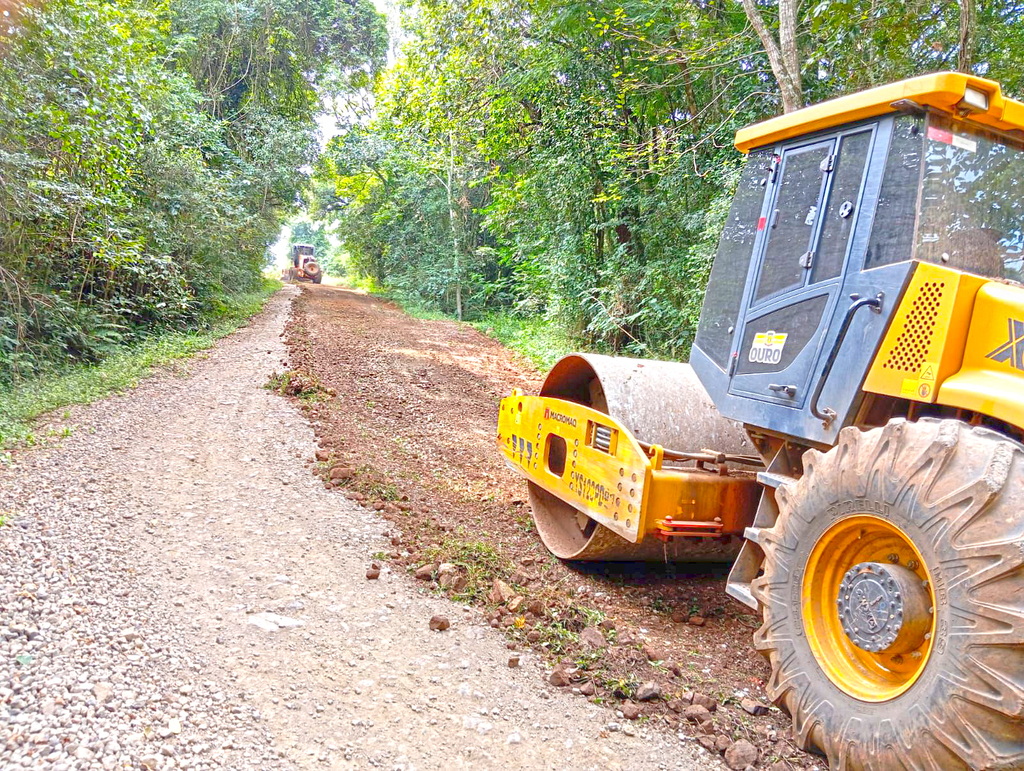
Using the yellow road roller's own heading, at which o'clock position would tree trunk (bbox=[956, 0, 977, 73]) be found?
The tree trunk is roughly at 2 o'clock from the yellow road roller.

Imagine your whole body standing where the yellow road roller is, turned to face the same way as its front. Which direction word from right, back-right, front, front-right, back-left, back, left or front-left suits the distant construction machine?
front

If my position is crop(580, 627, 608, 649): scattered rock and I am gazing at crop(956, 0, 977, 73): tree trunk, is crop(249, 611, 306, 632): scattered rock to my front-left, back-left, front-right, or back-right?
back-left

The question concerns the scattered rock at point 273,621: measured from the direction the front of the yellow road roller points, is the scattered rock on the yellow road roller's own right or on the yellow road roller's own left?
on the yellow road roller's own left

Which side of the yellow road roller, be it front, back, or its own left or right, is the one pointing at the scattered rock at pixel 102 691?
left

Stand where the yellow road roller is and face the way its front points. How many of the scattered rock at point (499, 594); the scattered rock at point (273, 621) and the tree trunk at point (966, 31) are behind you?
0

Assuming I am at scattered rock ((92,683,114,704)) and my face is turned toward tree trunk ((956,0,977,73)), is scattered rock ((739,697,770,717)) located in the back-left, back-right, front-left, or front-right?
front-right

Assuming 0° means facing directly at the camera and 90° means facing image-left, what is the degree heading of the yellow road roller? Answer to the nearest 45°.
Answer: approximately 135°
